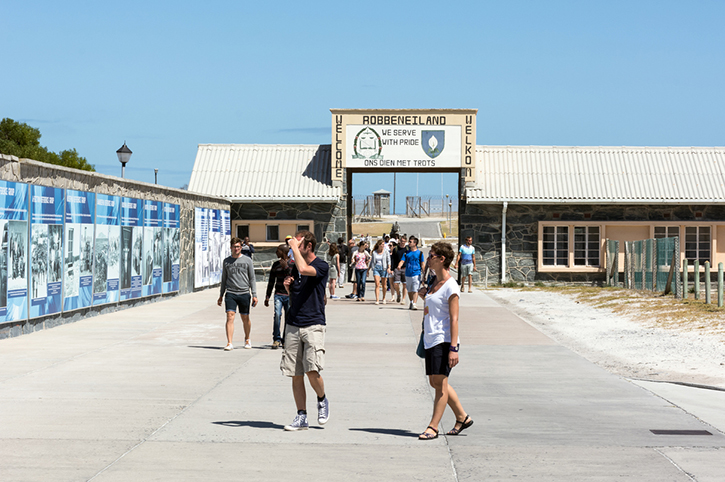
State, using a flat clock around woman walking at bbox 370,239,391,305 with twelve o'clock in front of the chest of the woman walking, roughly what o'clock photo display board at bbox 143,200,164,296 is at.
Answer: The photo display board is roughly at 3 o'clock from the woman walking.

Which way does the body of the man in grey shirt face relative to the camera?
toward the camera

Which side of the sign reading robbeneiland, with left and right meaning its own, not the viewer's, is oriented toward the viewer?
front

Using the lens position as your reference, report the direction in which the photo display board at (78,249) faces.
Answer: facing the viewer and to the right of the viewer

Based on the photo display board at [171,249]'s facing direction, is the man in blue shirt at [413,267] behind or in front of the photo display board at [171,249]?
in front

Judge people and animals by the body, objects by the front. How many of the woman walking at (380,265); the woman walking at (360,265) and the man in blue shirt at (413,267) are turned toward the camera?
3

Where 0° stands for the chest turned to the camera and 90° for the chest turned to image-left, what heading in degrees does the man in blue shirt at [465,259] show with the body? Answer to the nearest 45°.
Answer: approximately 0°

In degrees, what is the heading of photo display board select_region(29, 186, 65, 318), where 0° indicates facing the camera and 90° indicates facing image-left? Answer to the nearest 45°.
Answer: approximately 315°

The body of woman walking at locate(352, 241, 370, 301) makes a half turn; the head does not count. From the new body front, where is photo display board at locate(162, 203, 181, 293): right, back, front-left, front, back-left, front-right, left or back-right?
left

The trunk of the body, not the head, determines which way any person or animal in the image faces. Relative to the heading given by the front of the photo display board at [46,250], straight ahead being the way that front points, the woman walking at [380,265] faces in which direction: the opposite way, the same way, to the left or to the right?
to the right

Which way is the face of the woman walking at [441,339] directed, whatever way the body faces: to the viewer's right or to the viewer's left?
to the viewer's left

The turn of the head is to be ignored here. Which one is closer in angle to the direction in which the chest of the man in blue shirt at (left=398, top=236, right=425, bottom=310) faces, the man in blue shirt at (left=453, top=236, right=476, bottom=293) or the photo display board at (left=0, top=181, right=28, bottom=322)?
the photo display board
